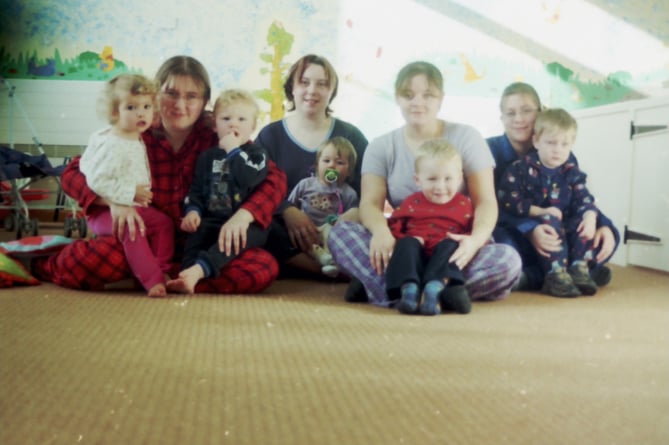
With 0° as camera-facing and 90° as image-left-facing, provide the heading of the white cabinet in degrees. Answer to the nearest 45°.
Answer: approximately 45°

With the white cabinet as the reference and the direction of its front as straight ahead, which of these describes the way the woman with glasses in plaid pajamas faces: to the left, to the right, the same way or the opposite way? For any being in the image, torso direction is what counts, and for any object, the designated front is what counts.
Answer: to the left

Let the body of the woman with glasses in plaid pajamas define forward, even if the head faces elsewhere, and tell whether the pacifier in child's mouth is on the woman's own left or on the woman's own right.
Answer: on the woman's own left

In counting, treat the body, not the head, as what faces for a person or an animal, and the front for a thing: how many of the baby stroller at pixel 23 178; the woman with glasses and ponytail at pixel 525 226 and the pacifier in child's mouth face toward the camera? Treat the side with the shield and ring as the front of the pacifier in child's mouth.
2

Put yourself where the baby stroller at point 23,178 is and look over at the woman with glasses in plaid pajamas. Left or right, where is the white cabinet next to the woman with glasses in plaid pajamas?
left

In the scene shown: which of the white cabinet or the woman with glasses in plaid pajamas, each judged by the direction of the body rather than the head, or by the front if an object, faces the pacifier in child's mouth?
the white cabinet

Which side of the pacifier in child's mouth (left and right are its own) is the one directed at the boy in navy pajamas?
left

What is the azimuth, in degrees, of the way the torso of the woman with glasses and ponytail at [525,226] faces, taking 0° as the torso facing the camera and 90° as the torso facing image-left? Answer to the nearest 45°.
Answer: approximately 0°

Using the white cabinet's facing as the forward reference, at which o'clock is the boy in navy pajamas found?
The boy in navy pajamas is roughly at 11 o'clock from the white cabinet.

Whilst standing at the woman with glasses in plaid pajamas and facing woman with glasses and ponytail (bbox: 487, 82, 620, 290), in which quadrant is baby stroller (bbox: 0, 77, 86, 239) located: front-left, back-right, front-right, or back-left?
back-left

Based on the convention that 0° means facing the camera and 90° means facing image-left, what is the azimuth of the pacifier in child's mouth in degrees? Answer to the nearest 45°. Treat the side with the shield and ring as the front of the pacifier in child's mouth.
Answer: approximately 0°

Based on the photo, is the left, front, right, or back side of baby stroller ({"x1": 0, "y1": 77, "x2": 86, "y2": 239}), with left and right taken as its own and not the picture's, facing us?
right
